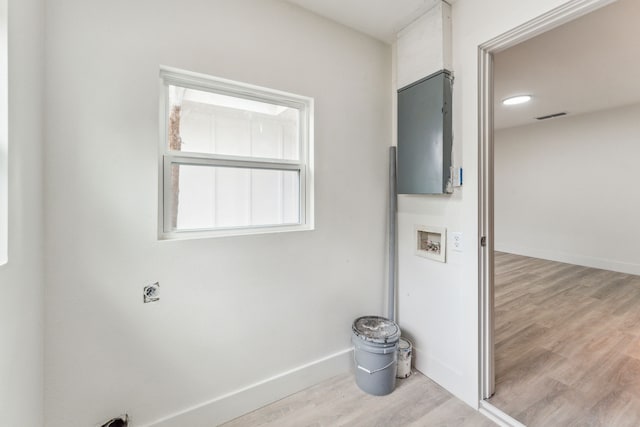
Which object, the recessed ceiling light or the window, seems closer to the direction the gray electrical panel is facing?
the window

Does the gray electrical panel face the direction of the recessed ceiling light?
no

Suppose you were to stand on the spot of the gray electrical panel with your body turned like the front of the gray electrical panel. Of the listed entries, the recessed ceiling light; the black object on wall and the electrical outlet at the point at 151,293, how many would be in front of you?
2

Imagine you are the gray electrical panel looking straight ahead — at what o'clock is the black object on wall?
The black object on wall is roughly at 12 o'clock from the gray electrical panel.

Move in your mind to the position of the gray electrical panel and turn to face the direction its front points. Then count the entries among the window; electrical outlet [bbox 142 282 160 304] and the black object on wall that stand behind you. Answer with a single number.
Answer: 0
